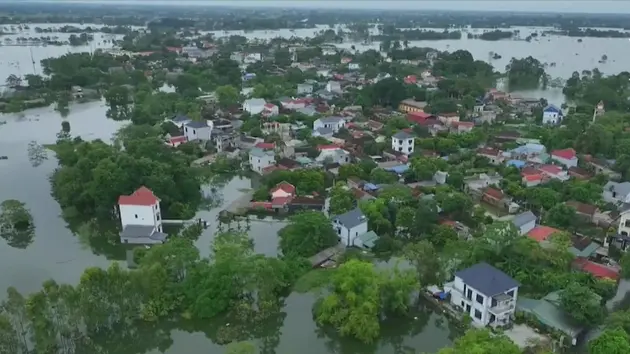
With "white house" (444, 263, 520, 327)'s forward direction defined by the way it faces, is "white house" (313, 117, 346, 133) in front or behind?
behind

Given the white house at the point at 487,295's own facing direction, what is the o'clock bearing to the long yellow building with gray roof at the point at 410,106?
The long yellow building with gray roof is roughly at 7 o'clock from the white house.

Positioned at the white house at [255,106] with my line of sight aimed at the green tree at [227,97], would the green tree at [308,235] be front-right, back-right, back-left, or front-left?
back-left

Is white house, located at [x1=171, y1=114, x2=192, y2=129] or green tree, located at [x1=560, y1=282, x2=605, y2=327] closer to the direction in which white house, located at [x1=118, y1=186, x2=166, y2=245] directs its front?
the green tree

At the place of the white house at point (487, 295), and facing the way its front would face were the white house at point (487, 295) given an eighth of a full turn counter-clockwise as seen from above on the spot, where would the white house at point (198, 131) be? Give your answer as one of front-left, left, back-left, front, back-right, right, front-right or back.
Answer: back-left

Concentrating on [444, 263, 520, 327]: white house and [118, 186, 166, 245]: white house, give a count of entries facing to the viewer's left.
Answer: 0
